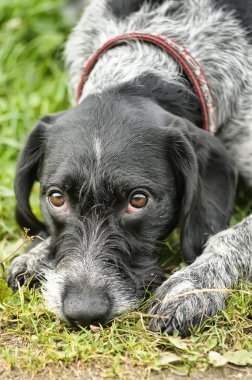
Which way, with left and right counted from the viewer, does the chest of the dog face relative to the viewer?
facing the viewer and to the left of the viewer
